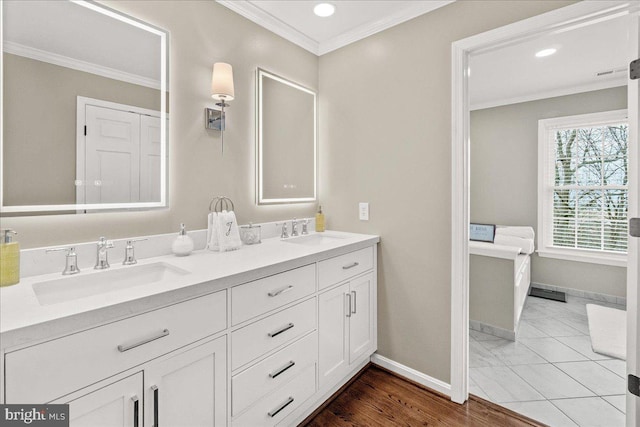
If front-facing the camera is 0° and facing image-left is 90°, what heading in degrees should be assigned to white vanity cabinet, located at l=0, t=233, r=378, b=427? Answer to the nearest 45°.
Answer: approximately 315°

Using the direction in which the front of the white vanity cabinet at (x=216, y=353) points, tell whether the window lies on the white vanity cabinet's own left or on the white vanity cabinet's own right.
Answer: on the white vanity cabinet's own left

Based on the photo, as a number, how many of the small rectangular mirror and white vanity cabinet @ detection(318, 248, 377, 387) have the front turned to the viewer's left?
0

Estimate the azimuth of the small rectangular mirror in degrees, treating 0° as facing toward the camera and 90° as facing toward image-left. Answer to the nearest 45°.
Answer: approximately 315°

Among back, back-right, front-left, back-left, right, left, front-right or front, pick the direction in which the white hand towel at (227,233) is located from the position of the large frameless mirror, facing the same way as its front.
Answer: front-left

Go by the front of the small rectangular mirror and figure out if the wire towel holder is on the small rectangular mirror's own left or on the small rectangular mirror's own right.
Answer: on the small rectangular mirror's own right
